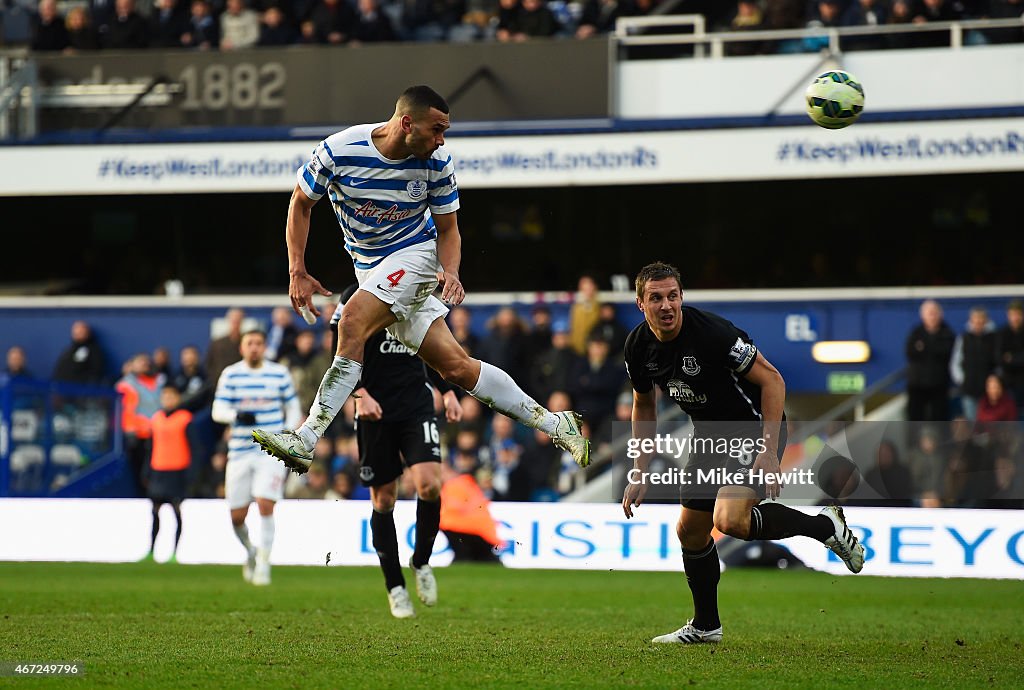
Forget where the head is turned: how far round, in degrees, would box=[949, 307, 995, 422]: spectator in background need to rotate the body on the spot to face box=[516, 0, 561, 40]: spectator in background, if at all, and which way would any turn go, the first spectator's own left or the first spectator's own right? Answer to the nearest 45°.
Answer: approximately 90° to the first spectator's own right

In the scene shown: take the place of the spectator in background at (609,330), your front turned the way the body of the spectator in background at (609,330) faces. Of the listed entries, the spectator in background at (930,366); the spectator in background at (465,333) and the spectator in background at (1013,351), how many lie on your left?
2

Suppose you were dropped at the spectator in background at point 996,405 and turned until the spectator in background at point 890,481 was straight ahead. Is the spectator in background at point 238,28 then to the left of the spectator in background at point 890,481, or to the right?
right

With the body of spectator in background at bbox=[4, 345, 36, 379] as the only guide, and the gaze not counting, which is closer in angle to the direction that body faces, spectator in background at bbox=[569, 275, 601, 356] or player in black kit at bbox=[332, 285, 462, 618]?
the player in black kit

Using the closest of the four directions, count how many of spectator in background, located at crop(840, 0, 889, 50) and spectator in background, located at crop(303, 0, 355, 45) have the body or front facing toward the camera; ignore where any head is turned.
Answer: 2

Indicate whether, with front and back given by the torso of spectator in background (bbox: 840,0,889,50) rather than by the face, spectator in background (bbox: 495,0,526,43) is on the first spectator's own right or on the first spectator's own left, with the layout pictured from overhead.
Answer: on the first spectator's own right

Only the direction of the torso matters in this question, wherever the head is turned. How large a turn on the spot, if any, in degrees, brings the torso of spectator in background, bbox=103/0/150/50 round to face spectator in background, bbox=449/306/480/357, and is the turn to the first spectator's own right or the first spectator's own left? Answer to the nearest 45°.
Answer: approximately 45° to the first spectator's own left

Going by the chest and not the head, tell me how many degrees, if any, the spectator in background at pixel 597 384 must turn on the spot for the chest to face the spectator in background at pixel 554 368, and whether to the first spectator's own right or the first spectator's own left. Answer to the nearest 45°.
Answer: approximately 90° to the first spectator's own right

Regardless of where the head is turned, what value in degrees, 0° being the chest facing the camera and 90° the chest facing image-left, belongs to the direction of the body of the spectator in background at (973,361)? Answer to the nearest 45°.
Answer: approximately 0°

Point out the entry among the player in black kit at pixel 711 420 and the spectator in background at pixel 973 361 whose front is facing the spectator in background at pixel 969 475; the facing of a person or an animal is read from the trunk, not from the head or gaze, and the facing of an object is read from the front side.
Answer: the spectator in background at pixel 973 361
